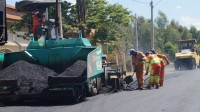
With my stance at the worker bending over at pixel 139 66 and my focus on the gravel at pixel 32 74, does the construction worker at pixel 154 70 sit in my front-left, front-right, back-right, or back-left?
back-left

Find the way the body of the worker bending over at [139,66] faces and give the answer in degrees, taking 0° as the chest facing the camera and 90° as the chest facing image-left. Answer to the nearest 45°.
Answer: approximately 90°

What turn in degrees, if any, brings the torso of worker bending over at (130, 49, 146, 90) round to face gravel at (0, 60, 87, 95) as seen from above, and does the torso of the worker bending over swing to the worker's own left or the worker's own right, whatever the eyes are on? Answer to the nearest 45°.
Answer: approximately 45° to the worker's own left

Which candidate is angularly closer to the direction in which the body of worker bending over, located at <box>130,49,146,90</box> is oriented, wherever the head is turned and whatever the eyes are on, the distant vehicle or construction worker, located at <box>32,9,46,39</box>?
the construction worker

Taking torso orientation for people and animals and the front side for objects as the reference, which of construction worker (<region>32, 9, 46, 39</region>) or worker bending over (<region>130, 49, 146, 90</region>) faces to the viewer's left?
the worker bending over

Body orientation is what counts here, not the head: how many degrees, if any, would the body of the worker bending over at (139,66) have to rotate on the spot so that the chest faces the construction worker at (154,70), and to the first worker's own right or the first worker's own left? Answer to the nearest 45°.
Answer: approximately 135° to the first worker's own right

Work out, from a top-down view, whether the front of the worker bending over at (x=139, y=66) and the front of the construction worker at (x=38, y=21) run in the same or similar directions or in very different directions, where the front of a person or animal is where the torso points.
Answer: very different directions

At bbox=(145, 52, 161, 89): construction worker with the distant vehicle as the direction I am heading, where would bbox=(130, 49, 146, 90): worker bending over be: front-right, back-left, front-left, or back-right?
back-left
